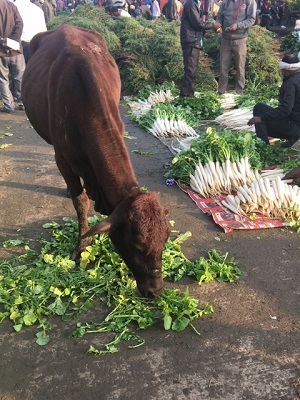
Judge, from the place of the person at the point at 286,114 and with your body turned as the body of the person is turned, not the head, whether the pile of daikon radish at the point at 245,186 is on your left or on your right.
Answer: on your left

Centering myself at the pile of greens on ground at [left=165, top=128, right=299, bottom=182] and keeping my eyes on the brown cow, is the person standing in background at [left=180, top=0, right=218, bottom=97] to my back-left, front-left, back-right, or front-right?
back-right

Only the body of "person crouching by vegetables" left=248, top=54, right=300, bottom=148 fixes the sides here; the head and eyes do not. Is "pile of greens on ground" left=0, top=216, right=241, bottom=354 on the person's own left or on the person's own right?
on the person's own left

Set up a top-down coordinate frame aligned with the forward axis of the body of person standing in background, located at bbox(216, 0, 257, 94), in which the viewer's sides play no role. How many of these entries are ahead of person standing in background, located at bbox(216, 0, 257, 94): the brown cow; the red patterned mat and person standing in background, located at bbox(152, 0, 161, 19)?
2

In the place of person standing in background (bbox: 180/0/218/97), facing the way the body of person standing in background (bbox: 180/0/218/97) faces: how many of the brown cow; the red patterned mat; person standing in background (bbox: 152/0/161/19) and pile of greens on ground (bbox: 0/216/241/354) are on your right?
3

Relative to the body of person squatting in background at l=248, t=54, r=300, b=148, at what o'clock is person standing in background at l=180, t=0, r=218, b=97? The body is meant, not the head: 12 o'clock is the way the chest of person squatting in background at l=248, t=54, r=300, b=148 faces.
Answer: person standing in background at l=180, t=0, r=218, b=97 is roughly at 2 o'clock from person squatting in background at l=248, t=54, r=300, b=148.

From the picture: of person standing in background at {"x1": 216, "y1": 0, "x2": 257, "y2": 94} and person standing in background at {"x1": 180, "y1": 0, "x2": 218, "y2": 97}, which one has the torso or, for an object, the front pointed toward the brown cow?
person standing in background at {"x1": 216, "y1": 0, "x2": 257, "y2": 94}

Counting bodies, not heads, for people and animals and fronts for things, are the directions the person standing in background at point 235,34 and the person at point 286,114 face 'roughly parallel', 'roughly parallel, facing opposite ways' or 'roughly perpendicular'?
roughly perpendicular

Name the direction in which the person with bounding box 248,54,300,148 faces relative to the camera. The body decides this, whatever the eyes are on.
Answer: to the viewer's left

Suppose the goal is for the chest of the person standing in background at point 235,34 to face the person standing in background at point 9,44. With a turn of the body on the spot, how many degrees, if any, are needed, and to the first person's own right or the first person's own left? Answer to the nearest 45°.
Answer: approximately 45° to the first person's own right
